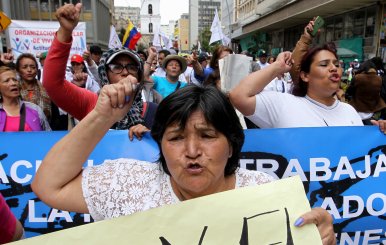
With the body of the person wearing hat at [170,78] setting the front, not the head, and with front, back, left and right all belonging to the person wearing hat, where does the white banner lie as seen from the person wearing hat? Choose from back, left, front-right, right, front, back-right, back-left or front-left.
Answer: back-right

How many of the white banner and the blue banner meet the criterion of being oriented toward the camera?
2

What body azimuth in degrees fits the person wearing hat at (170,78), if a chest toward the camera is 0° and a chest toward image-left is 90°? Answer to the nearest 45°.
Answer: approximately 0°

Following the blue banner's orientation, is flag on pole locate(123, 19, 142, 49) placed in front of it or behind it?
behind

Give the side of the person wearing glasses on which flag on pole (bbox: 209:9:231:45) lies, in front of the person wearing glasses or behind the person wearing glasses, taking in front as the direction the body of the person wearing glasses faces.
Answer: behind

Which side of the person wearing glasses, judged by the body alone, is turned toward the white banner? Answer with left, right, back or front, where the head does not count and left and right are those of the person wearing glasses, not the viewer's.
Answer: back

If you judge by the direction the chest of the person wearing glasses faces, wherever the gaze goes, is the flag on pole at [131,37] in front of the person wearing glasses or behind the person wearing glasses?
behind

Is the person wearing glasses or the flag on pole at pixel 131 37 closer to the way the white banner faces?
the person wearing glasses

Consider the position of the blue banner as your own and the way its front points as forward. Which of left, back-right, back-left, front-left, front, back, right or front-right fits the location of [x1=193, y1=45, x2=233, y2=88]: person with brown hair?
back

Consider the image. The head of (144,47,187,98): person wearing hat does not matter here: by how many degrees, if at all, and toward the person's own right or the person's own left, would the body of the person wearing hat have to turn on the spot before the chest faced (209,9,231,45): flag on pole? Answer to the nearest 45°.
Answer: approximately 180°

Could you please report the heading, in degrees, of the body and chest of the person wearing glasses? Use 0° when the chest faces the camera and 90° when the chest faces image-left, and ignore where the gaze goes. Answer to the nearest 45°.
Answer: approximately 0°

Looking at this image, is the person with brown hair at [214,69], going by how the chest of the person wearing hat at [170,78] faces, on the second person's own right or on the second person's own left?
on the second person's own left
